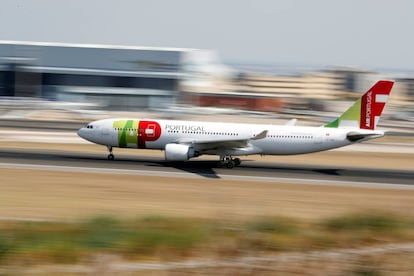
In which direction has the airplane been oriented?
to the viewer's left
